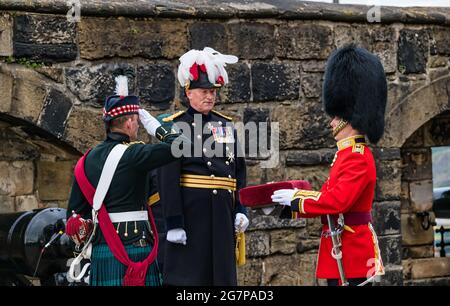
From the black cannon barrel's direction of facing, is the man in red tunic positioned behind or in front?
behind

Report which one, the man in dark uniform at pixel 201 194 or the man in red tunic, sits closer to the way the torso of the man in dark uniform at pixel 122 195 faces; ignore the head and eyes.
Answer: the man in dark uniform

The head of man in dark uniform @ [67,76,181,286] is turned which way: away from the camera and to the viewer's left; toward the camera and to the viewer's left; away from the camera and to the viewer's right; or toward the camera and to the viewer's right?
away from the camera and to the viewer's right

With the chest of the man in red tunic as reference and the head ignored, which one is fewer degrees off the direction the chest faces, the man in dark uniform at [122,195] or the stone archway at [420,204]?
the man in dark uniform

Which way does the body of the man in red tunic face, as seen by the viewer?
to the viewer's left

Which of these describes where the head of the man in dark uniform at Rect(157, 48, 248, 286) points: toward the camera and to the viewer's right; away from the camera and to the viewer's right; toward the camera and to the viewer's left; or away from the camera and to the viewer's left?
toward the camera and to the viewer's right

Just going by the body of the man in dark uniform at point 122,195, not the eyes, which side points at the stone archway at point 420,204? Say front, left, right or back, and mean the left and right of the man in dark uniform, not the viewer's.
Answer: front

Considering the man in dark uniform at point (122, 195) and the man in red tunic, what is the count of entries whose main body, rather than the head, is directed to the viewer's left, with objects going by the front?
1

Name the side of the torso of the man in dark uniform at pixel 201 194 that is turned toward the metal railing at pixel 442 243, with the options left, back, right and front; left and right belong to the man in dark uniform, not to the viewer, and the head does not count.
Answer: left

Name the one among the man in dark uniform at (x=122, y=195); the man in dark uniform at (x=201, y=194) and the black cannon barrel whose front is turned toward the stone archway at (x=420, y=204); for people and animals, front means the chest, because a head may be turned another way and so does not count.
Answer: the man in dark uniform at (x=122, y=195)

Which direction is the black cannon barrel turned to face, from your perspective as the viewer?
facing away from the viewer and to the left of the viewer

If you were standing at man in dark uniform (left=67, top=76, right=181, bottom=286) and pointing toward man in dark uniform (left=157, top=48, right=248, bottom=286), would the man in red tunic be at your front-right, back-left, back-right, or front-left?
front-right

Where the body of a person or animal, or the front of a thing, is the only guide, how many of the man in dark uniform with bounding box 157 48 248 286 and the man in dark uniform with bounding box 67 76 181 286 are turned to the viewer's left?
0

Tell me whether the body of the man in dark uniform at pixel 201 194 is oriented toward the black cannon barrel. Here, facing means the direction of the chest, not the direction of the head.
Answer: no

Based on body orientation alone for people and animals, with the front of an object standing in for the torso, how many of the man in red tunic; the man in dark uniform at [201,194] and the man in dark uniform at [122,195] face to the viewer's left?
1

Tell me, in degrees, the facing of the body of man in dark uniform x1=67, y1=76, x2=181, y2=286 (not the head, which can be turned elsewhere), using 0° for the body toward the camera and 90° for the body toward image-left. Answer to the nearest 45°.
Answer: approximately 225°

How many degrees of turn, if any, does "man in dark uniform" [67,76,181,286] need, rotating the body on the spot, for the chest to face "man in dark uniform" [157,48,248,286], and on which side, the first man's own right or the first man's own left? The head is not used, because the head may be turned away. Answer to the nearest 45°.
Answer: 0° — they already face them
